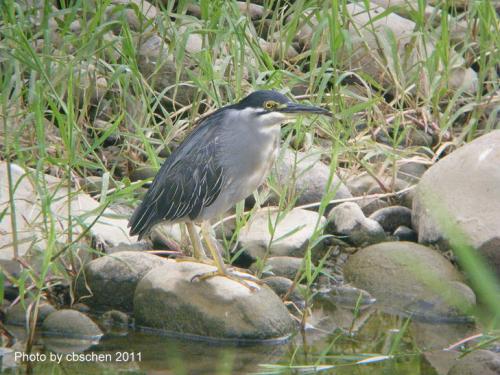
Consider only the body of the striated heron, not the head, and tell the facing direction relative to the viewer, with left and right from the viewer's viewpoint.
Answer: facing to the right of the viewer

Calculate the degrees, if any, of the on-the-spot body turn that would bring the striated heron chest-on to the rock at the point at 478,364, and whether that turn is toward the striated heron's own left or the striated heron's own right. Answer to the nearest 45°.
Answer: approximately 45° to the striated heron's own right

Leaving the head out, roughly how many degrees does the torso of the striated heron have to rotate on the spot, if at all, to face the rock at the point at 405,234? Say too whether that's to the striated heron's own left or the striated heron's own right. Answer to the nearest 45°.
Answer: approximately 45° to the striated heron's own left

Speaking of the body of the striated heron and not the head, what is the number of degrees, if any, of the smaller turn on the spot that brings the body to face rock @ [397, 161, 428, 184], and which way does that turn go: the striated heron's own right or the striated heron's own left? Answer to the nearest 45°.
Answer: approximately 45° to the striated heron's own left

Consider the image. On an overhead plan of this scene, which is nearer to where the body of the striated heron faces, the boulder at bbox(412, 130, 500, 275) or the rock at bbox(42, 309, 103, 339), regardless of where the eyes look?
the boulder

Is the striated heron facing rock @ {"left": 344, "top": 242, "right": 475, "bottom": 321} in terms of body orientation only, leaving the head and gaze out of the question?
yes

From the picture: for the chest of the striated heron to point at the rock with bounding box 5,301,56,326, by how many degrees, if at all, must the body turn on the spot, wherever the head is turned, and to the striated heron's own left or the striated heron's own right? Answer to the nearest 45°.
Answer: approximately 180°

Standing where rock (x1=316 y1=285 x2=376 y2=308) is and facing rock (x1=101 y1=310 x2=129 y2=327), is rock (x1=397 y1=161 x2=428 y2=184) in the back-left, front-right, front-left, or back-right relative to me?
back-right
